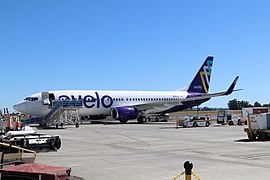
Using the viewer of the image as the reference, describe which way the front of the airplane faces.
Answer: facing the viewer and to the left of the viewer

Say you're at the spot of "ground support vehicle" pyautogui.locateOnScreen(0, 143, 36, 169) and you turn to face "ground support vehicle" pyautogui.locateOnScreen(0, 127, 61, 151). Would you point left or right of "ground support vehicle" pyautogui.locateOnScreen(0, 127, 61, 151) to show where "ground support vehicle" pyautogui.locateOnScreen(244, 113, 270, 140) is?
right

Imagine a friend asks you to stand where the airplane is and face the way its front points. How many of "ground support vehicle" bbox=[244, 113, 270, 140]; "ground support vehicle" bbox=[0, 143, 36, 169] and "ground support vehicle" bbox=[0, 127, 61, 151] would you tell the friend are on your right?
0

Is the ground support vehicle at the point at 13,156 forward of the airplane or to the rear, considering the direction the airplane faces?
forward

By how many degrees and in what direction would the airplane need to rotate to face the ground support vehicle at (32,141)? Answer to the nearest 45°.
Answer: approximately 45° to its left

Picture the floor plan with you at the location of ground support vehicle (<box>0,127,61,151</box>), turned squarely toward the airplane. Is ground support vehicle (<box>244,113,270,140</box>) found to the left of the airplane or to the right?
right

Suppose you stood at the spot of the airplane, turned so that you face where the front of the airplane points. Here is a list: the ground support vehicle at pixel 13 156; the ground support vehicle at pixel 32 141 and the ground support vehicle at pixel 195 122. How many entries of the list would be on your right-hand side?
0

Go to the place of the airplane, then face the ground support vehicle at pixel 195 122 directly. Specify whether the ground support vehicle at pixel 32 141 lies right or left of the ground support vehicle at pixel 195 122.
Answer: right

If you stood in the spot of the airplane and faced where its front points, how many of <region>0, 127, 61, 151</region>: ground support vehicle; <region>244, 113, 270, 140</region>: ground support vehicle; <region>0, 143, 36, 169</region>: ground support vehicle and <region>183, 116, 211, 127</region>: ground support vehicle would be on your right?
0
